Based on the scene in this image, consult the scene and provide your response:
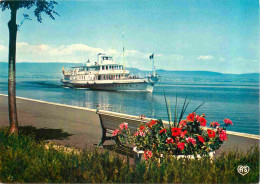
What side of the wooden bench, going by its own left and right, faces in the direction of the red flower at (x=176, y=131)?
right

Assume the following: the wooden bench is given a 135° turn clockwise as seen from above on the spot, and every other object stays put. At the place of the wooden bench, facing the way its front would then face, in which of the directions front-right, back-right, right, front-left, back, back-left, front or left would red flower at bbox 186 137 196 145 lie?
front-left

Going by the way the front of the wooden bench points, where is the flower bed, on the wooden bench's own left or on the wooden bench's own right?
on the wooden bench's own right

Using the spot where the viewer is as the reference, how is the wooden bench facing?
facing away from the viewer and to the right of the viewer

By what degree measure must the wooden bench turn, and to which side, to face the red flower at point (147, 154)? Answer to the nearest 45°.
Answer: approximately 135° to its right

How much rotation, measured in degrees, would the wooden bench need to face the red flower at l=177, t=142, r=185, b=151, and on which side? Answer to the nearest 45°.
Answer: approximately 90° to its right

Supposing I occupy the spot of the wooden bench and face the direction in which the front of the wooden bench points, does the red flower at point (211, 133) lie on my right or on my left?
on my right
